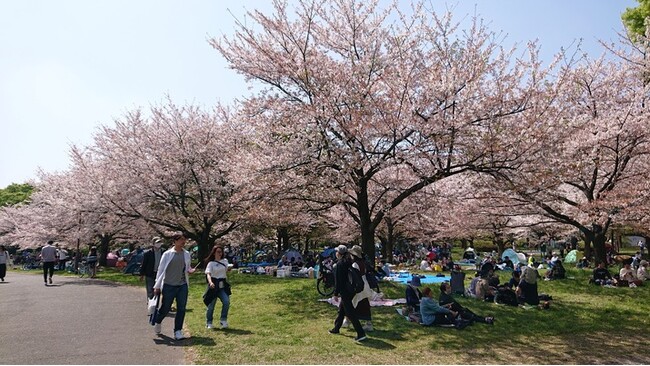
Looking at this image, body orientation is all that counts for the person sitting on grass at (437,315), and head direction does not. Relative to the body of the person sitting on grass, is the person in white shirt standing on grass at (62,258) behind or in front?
behind

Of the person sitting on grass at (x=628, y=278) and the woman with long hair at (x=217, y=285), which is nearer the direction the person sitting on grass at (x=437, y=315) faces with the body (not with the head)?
the person sitting on grass

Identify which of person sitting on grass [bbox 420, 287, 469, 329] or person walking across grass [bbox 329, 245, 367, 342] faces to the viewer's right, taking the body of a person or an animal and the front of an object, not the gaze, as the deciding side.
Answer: the person sitting on grass

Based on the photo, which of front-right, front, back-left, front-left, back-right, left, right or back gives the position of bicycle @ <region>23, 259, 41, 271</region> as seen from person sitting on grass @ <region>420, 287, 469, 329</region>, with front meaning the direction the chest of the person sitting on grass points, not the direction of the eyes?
back-left

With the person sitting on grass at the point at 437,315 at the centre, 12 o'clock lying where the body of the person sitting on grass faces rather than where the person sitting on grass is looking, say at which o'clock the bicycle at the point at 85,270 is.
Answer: The bicycle is roughly at 7 o'clock from the person sitting on grass.

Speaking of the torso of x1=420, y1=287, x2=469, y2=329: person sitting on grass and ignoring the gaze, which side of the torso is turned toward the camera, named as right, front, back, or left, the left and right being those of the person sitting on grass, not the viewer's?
right

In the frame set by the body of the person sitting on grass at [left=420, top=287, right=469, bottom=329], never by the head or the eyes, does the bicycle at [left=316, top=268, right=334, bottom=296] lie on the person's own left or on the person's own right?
on the person's own left

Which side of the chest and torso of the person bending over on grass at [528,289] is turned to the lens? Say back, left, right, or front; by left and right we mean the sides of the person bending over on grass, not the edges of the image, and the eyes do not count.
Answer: back
